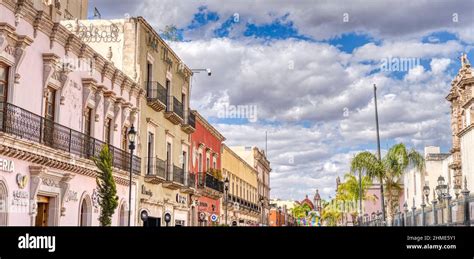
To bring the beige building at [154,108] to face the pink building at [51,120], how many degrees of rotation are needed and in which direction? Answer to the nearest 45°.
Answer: approximately 45° to its right

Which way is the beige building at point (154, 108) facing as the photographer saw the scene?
facing the viewer and to the right of the viewer

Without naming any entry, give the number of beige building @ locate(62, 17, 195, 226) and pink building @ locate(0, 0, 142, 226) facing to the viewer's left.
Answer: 0

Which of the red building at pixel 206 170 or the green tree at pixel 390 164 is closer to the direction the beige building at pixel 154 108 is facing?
the green tree

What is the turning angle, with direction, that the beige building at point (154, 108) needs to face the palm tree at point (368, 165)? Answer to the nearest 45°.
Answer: approximately 90° to its left

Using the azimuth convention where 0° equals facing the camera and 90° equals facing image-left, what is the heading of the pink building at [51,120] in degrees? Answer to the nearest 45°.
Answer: approximately 315°

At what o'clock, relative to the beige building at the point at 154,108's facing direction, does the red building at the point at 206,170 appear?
The red building is roughly at 8 o'clock from the beige building.

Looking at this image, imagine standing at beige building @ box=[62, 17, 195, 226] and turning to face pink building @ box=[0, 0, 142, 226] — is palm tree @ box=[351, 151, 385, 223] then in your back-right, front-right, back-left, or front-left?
back-left

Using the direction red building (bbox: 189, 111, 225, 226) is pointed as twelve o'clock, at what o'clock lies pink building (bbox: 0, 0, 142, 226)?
The pink building is roughly at 2 o'clock from the red building.
